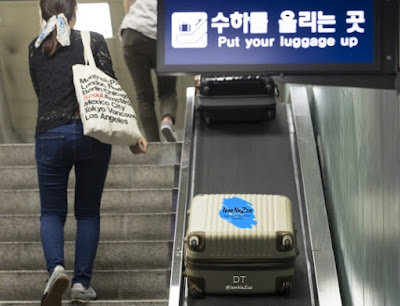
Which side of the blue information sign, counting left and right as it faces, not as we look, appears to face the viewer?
front

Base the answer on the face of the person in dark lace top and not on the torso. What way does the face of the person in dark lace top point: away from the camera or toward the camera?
away from the camera
